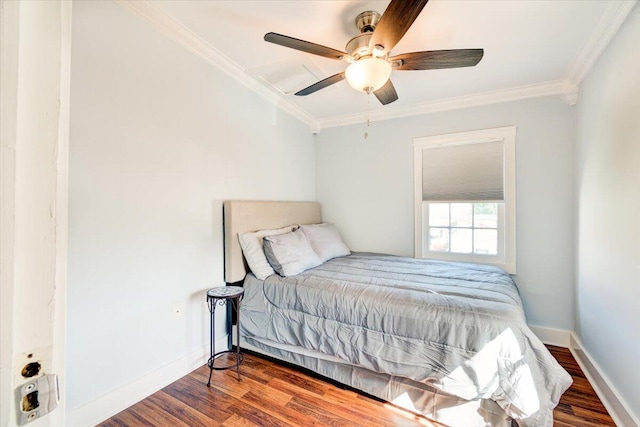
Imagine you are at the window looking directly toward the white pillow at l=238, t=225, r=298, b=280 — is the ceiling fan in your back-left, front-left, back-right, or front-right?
front-left

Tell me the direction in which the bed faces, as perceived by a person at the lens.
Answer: facing the viewer and to the right of the viewer

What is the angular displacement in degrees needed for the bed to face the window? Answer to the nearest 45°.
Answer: approximately 90° to its left
